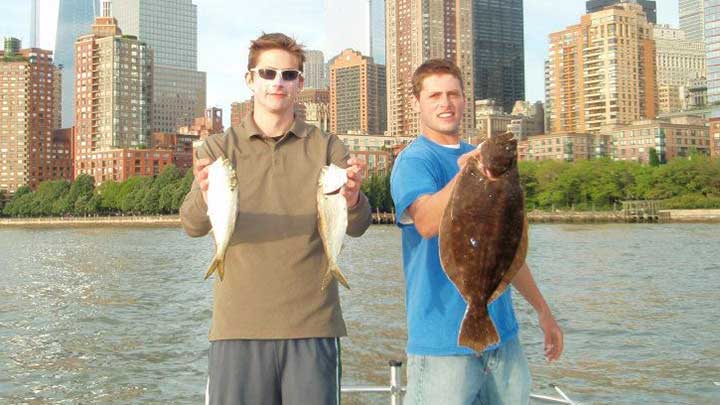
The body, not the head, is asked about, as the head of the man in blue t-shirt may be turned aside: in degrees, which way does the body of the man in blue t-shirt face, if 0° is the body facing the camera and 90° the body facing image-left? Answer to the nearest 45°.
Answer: approximately 315°

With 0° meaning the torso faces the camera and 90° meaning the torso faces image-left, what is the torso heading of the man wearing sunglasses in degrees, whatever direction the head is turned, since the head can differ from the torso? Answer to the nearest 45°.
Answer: approximately 0°

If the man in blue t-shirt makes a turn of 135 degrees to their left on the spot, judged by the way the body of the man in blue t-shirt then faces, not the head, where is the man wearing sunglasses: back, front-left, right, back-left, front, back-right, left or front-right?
left
